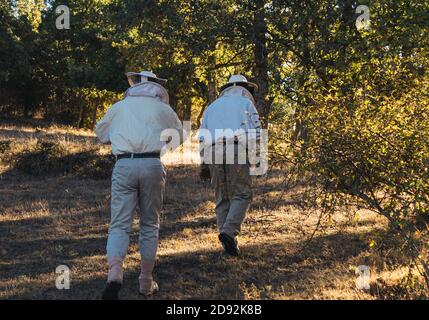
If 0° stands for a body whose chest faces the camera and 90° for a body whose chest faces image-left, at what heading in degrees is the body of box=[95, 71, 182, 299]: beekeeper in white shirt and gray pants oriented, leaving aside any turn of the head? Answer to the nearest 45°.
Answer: approximately 180°

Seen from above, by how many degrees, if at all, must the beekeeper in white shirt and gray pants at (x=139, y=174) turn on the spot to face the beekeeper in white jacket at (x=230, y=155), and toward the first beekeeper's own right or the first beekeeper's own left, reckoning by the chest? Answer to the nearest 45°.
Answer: approximately 45° to the first beekeeper's own right
